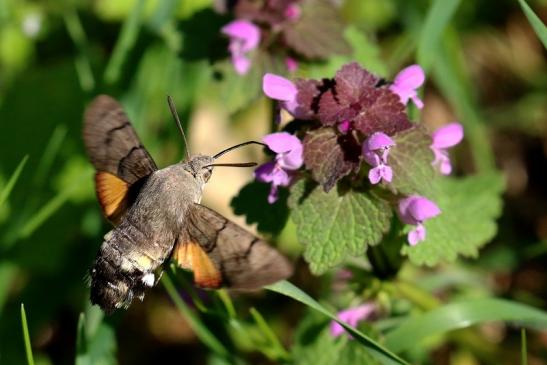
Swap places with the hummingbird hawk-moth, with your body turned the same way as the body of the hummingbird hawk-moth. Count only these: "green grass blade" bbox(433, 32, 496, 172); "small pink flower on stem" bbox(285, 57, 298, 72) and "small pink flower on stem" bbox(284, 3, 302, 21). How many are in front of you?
3

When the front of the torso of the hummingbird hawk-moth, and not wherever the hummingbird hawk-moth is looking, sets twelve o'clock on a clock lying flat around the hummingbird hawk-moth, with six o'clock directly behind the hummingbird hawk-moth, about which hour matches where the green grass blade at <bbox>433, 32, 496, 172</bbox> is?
The green grass blade is roughly at 12 o'clock from the hummingbird hawk-moth.

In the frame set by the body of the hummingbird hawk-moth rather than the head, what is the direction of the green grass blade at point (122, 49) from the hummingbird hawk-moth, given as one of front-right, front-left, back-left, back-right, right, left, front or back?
front-left

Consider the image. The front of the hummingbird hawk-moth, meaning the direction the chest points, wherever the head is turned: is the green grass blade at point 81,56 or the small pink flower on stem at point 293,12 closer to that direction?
the small pink flower on stem

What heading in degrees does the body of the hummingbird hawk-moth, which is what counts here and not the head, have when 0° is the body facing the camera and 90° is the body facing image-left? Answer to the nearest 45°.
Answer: approximately 225°

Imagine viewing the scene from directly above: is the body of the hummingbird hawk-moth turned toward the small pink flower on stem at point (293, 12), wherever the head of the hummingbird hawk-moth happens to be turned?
yes

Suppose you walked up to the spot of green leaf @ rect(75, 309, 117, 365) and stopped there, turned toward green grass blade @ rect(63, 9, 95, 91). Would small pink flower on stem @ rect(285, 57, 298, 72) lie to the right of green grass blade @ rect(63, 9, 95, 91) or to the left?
right
